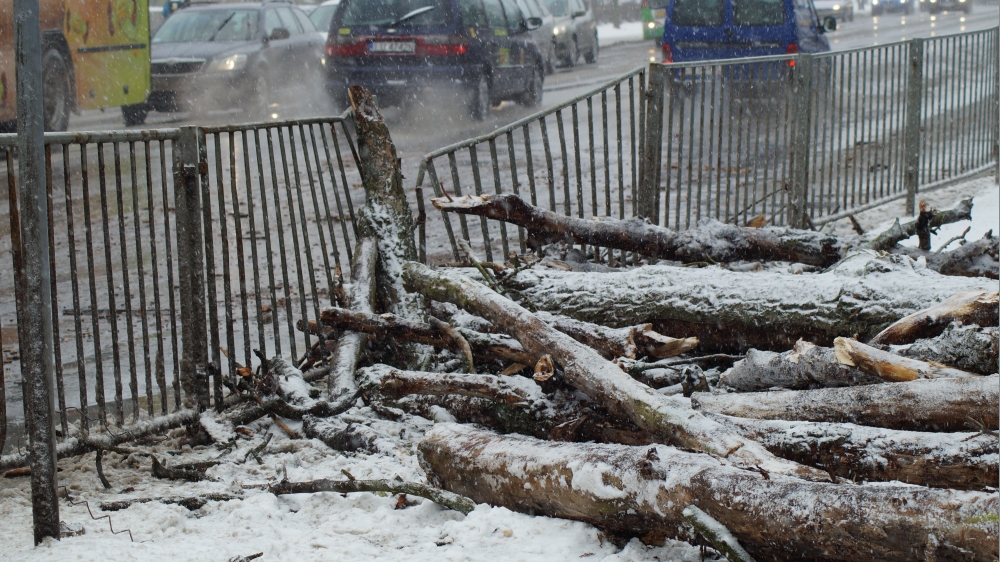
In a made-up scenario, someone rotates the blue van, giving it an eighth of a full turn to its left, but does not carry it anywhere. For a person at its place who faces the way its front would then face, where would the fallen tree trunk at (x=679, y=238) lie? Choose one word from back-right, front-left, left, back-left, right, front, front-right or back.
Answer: back

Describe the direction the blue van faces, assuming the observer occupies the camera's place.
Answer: facing away from the viewer and to the right of the viewer

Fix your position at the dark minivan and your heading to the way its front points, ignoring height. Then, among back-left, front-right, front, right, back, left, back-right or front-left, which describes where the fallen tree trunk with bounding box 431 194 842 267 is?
back-right

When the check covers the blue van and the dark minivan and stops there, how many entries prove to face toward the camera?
0

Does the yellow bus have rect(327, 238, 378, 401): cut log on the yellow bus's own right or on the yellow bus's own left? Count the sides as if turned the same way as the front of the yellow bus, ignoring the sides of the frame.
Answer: on the yellow bus's own left

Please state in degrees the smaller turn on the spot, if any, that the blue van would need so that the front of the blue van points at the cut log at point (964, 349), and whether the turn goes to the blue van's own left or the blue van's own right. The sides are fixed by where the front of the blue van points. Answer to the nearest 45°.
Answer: approximately 135° to the blue van's own right

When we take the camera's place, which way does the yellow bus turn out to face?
facing the viewer and to the left of the viewer

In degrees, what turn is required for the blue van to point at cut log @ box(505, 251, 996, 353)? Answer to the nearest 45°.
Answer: approximately 135° to its right

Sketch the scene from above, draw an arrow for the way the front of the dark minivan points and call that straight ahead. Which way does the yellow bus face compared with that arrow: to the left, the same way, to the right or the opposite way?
the opposite way

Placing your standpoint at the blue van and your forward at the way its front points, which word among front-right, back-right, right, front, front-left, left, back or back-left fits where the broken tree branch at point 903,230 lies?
back-right

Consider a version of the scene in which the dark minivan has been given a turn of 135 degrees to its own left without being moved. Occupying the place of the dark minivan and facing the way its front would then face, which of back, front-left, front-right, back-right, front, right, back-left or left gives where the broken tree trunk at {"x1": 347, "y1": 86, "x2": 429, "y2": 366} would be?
left

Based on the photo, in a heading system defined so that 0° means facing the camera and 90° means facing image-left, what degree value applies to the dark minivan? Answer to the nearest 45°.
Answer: approximately 225°

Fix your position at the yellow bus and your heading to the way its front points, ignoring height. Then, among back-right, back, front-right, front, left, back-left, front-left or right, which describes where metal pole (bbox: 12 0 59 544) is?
front-left
